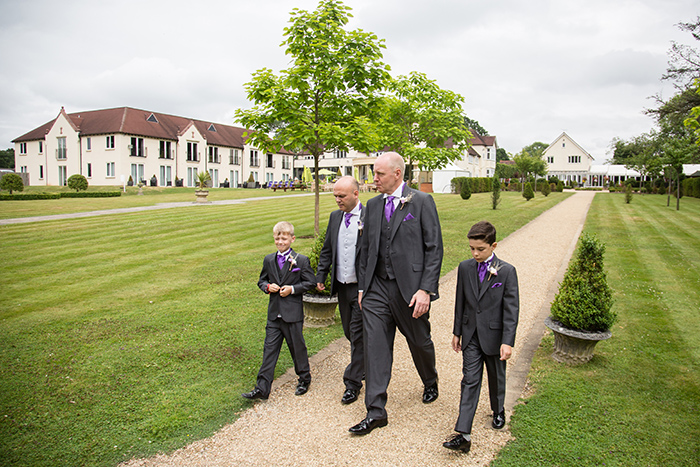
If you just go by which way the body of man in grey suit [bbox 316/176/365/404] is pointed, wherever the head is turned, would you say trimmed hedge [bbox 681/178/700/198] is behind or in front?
behind

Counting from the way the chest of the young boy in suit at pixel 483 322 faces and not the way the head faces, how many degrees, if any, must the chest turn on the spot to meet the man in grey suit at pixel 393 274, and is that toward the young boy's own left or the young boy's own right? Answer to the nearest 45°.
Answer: approximately 45° to the young boy's own right

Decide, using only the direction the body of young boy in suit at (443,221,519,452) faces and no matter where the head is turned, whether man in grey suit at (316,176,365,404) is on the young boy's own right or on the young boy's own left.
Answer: on the young boy's own right

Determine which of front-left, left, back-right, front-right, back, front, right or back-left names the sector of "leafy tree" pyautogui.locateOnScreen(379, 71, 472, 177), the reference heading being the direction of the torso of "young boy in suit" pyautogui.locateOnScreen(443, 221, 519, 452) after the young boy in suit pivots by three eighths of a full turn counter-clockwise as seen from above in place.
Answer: left

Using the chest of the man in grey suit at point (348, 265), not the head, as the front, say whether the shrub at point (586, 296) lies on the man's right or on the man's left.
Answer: on the man's left

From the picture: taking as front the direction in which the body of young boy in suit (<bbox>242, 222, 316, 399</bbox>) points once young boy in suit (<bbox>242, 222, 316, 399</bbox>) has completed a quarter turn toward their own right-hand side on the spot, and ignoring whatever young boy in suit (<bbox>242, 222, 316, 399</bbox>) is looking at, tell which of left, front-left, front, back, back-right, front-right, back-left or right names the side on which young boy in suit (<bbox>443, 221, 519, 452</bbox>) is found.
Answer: back

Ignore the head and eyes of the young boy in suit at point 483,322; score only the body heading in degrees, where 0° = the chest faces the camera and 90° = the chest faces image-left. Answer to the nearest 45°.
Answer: approximately 45°

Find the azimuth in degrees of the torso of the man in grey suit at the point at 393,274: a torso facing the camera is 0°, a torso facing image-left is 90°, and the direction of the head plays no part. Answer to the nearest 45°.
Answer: approximately 45°

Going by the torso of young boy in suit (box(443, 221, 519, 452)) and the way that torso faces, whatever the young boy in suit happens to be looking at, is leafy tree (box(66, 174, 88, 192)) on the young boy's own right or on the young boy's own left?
on the young boy's own right

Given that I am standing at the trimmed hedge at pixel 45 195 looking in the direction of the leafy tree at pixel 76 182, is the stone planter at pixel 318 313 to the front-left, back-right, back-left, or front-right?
back-right

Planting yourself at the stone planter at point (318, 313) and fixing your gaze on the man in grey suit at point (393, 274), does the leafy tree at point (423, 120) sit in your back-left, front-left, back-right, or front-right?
back-left
